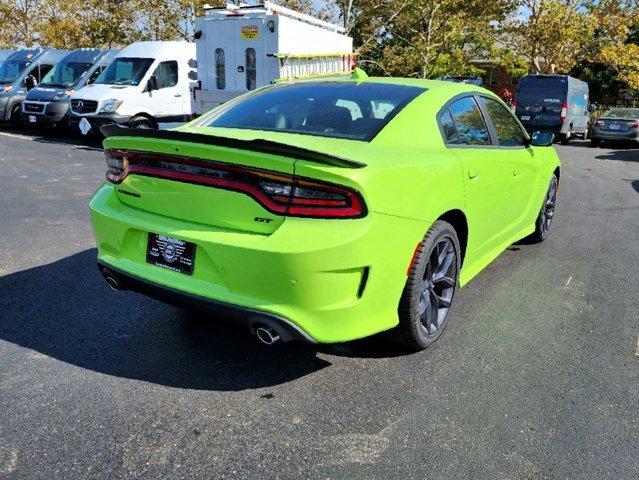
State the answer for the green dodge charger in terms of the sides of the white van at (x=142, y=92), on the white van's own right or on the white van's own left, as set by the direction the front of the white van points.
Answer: on the white van's own left

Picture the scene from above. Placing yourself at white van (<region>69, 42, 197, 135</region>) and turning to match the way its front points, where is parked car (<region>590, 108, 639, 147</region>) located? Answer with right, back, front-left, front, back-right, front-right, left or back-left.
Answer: back-left

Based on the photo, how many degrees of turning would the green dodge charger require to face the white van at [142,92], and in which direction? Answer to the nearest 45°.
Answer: approximately 45° to its left

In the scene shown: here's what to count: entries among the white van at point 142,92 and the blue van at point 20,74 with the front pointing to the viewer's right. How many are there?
0

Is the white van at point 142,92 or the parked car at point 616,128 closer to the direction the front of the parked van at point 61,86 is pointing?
the white van

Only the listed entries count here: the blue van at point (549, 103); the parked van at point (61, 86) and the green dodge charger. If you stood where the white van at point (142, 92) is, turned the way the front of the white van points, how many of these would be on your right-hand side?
1

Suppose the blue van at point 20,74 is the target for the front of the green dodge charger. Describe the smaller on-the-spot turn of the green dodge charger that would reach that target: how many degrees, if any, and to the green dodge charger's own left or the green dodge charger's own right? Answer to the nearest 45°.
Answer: approximately 90° to the green dodge charger's own left

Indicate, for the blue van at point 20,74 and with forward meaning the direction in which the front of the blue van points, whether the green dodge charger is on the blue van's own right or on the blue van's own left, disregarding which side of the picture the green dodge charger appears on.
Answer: on the blue van's own left

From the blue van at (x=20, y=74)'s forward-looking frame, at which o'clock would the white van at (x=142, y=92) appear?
The white van is roughly at 10 o'clock from the blue van.

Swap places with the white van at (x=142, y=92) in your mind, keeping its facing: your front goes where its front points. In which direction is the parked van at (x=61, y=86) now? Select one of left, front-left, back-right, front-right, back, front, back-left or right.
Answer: right

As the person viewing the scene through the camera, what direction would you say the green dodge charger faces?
facing away from the viewer and to the right of the viewer

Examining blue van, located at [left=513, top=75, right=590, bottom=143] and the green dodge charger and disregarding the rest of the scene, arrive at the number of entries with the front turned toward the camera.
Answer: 0

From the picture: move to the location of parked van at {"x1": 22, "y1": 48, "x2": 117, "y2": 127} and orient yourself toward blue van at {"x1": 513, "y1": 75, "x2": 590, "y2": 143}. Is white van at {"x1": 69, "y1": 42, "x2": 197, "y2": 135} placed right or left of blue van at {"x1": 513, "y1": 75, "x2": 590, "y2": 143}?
right

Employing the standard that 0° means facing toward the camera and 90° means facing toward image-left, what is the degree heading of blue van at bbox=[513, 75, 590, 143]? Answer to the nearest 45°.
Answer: approximately 225°

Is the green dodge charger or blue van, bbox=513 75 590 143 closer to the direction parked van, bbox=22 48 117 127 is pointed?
the green dodge charger
